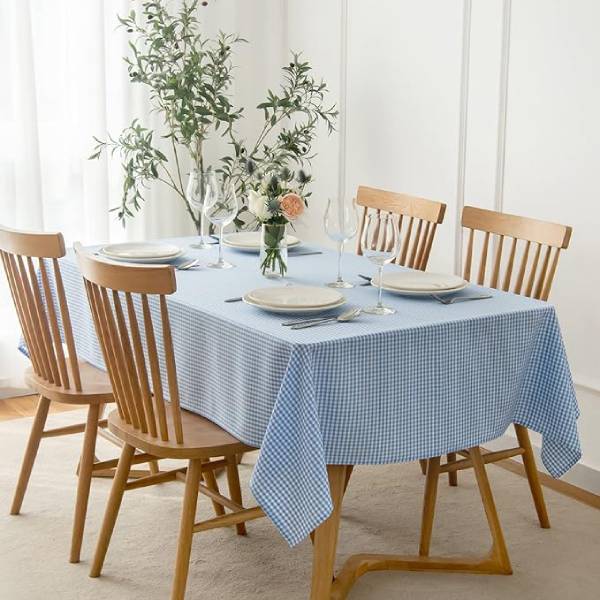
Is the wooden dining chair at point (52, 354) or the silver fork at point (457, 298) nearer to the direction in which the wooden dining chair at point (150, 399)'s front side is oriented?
the silver fork

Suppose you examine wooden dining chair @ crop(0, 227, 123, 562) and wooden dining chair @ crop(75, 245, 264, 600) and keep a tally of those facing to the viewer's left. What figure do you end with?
0

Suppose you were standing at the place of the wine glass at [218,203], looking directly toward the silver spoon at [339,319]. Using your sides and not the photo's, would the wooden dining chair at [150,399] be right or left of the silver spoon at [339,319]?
right

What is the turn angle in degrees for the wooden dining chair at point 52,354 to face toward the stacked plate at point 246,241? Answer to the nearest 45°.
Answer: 0° — it already faces it

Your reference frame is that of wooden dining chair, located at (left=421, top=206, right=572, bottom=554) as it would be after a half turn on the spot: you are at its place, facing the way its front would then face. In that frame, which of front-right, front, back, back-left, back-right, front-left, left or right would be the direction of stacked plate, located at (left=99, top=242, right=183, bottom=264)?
back-left

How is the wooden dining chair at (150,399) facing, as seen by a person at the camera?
facing away from the viewer and to the right of the viewer

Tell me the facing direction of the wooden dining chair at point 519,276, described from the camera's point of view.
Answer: facing the viewer and to the left of the viewer

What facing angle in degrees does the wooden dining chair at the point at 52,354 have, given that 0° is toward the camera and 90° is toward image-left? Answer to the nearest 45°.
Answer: approximately 225°

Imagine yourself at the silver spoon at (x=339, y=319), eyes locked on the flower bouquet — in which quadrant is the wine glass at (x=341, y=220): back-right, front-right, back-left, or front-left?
front-right

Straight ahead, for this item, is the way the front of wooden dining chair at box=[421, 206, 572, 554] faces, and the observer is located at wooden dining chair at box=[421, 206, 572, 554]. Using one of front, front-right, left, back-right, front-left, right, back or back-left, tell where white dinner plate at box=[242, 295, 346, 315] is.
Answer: front

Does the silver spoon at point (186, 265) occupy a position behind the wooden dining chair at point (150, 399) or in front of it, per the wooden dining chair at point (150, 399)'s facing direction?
in front

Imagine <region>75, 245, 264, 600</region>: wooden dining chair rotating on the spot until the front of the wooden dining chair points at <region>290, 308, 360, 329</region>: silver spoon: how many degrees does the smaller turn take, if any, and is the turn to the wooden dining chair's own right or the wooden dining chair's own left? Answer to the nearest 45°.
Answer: approximately 45° to the wooden dining chair's own right
